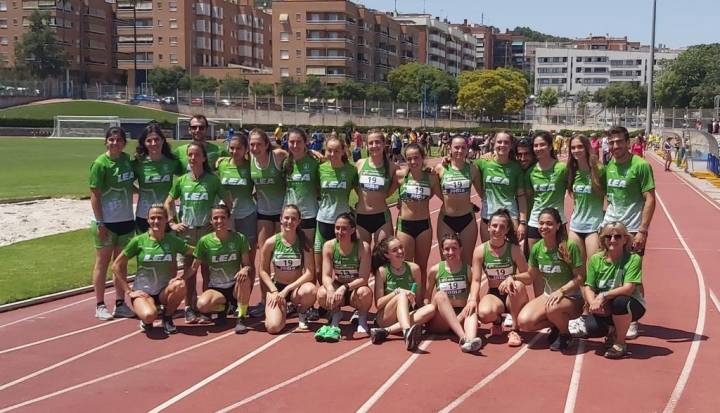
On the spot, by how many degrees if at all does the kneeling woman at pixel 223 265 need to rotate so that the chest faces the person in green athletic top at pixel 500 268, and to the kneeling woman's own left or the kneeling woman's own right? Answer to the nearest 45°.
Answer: approximately 90° to the kneeling woman's own left

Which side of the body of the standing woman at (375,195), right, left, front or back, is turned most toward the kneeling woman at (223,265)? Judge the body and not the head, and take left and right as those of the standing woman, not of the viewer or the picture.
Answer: right

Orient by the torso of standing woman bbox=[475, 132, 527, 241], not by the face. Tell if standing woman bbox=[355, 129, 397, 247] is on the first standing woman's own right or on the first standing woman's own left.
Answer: on the first standing woman's own right

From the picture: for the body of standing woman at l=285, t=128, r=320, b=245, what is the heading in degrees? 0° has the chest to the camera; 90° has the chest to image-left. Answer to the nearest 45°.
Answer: approximately 0°

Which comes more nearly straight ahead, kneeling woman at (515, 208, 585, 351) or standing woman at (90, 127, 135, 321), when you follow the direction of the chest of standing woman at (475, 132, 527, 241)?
the kneeling woman

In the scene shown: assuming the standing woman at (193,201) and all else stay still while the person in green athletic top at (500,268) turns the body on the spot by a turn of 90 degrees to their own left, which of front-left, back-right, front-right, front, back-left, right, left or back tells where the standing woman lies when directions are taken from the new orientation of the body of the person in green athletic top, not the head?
back

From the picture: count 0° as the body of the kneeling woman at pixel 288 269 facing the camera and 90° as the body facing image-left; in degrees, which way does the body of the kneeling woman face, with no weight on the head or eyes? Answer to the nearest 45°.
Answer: approximately 0°

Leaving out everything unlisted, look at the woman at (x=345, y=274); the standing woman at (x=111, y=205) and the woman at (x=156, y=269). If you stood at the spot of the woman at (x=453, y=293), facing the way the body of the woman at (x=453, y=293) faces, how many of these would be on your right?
3
